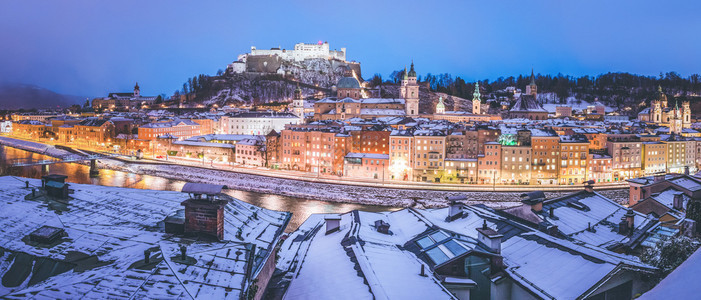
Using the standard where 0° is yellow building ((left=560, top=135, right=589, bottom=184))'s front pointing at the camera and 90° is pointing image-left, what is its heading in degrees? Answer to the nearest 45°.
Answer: approximately 0°

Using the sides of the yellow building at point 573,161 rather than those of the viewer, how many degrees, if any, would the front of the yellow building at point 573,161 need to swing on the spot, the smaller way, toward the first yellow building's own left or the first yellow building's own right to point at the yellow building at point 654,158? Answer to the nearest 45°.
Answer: approximately 135° to the first yellow building's own left

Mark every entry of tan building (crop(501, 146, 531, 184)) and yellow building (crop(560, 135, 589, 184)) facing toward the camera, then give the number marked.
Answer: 2

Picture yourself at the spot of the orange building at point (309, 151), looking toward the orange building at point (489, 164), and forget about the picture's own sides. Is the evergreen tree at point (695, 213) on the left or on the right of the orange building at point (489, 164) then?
right

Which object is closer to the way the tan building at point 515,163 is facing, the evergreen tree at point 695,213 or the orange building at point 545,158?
the evergreen tree

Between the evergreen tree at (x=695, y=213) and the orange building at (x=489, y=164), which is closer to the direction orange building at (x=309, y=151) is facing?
the evergreen tree

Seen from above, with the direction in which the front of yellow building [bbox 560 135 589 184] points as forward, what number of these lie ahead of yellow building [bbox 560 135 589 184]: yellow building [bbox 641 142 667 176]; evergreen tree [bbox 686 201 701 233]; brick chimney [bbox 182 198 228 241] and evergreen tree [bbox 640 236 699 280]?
3

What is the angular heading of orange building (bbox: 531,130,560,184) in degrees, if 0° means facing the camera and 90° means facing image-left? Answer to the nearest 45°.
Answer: approximately 0°

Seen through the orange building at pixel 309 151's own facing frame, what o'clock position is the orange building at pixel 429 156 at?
The orange building at pixel 429 156 is roughly at 10 o'clock from the orange building at pixel 309 151.
